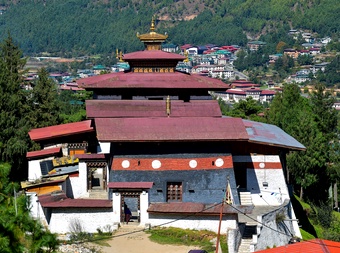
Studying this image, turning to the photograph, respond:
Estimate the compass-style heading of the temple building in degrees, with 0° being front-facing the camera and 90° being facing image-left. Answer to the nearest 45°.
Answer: approximately 0°

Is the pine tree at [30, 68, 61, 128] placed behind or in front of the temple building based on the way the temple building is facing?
behind

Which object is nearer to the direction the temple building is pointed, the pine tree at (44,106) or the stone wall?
the stone wall

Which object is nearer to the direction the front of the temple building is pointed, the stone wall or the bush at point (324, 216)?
the stone wall

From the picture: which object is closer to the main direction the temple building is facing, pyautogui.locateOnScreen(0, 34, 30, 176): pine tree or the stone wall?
the stone wall

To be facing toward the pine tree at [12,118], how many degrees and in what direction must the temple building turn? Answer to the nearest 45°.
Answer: approximately 135° to its right
